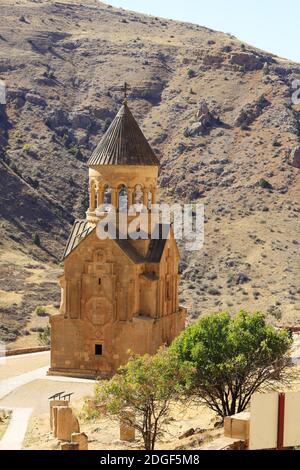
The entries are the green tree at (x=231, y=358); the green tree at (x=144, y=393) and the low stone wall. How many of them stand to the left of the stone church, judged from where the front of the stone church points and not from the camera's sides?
1

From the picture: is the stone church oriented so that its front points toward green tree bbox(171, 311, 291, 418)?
no

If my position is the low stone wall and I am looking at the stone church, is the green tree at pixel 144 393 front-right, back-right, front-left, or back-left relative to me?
front-right
